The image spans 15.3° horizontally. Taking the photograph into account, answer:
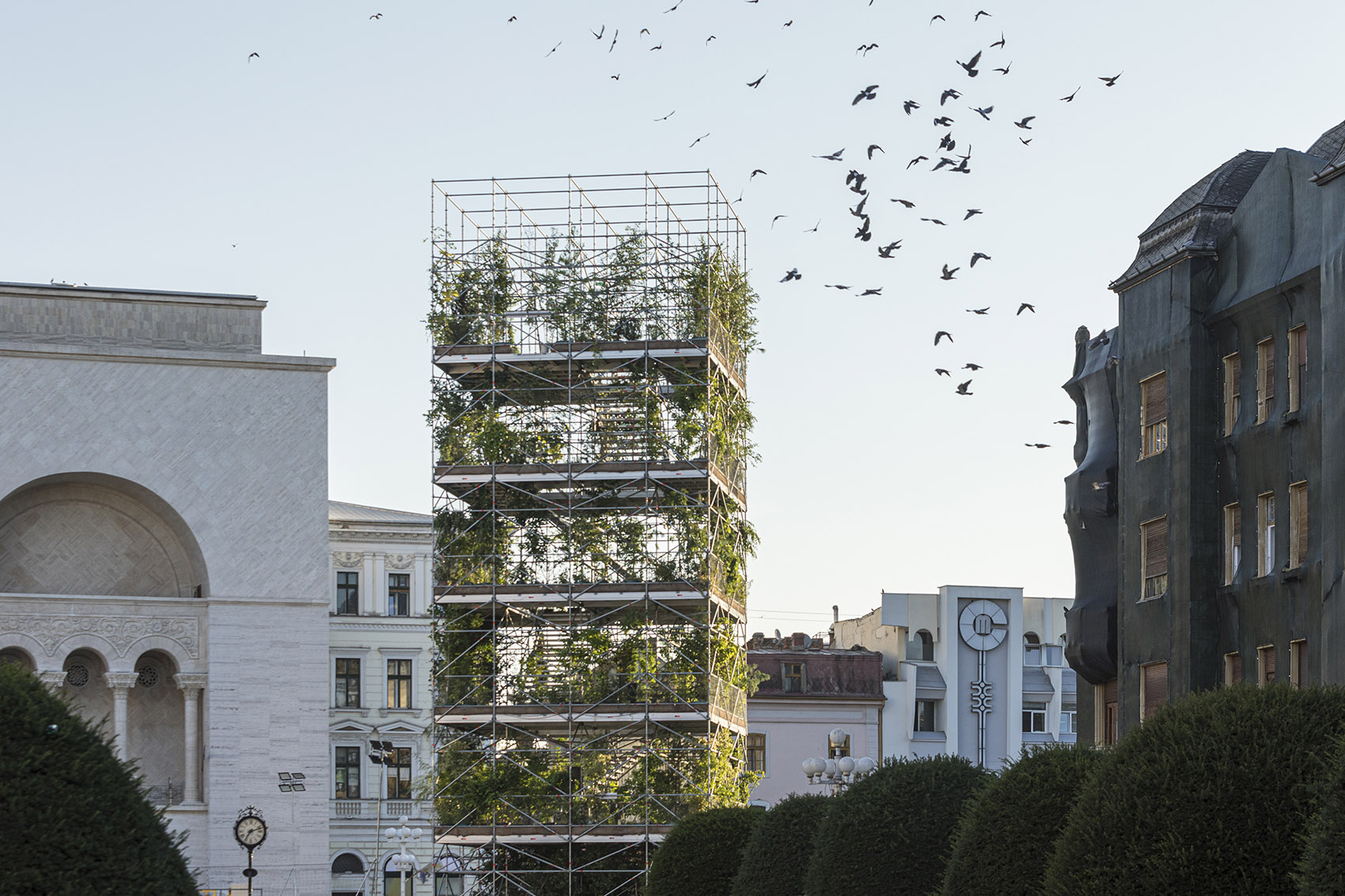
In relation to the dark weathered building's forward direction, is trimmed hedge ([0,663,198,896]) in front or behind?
in front

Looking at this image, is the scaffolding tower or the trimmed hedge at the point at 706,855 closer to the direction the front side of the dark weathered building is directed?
the trimmed hedge

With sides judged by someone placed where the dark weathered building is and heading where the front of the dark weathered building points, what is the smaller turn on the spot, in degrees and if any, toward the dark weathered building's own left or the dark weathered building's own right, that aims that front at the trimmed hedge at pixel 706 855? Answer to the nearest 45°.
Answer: approximately 45° to the dark weathered building's own right

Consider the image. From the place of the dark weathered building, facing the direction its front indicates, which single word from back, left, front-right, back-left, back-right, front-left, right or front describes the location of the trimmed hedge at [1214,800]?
front-left

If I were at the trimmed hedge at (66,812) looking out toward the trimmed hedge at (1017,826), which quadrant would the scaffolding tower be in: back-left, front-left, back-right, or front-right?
front-left

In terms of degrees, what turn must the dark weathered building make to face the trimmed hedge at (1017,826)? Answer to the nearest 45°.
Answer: approximately 45° to its left

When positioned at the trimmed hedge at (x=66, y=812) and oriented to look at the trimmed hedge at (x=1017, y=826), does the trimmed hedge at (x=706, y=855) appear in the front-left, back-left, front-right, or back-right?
front-left

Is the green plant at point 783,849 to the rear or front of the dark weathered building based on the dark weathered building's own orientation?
to the front

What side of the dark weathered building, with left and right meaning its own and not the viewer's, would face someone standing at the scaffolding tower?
right

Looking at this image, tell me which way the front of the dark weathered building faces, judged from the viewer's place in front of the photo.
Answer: facing the viewer and to the left of the viewer
